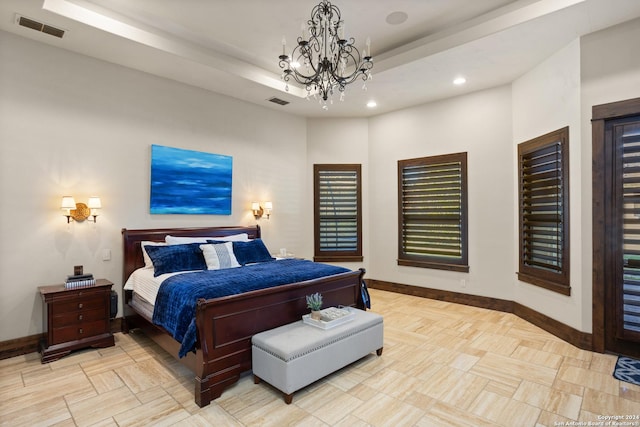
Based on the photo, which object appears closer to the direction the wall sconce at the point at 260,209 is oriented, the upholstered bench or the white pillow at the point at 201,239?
the upholstered bench

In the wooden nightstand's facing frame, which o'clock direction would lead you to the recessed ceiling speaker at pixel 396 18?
The recessed ceiling speaker is roughly at 10 o'clock from the wooden nightstand.

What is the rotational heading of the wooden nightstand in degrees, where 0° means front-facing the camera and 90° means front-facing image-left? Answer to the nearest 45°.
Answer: approximately 0°

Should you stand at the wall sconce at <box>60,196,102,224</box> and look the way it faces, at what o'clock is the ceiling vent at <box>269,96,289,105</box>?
The ceiling vent is roughly at 9 o'clock from the wall sconce.

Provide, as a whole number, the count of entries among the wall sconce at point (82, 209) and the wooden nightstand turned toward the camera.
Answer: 2

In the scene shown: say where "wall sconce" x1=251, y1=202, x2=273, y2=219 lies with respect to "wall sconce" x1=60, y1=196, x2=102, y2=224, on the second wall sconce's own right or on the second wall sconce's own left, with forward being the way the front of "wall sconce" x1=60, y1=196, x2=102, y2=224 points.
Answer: on the second wall sconce's own left

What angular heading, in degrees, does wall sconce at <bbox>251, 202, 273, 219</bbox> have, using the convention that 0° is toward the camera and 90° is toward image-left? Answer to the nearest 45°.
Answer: approximately 315°
